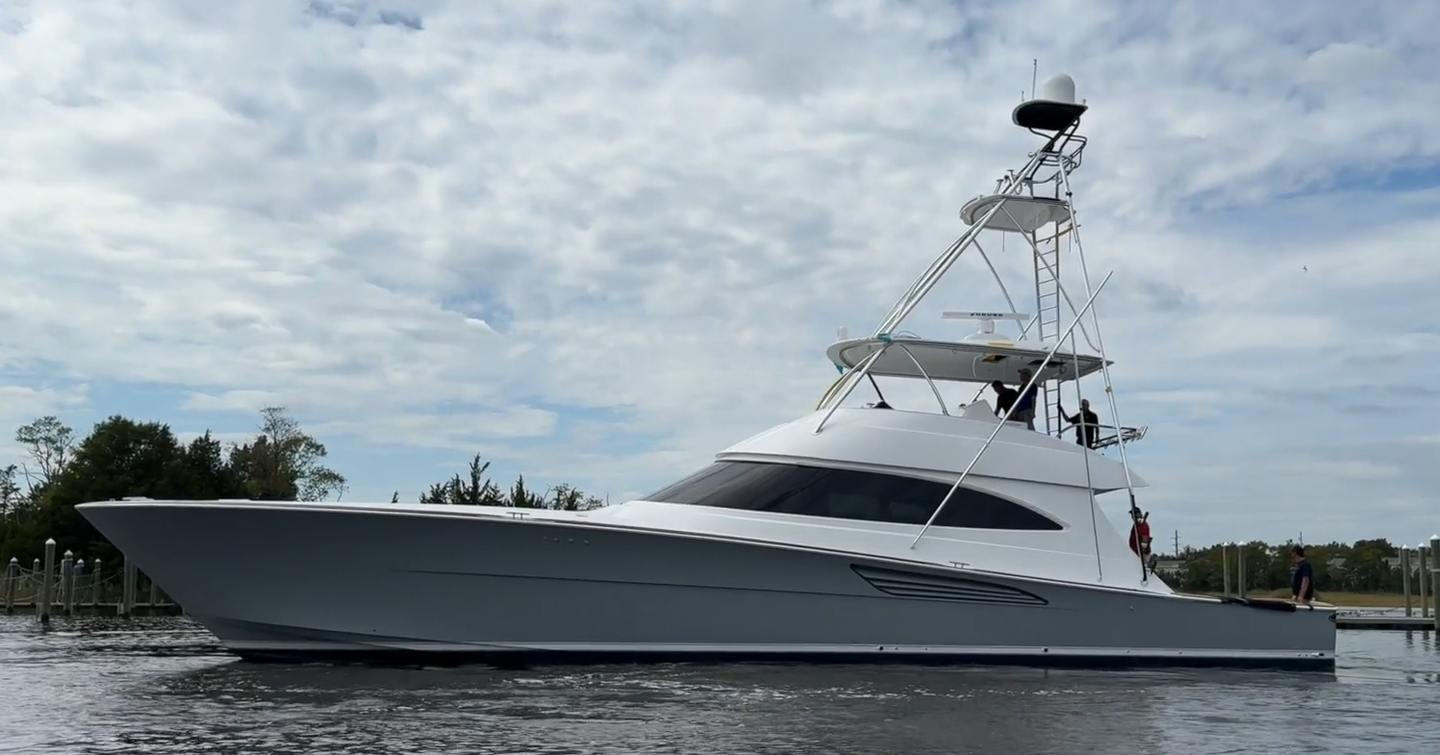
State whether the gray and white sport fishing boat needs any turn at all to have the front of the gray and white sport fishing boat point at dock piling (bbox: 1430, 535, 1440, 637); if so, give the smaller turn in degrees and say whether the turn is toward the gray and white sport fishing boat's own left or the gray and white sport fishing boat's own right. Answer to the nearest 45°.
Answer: approximately 135° to the gray and white sport fishing boat's own right

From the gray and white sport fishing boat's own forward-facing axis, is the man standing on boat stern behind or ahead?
behind

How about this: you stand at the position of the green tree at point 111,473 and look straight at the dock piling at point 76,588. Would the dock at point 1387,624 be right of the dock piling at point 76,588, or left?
left

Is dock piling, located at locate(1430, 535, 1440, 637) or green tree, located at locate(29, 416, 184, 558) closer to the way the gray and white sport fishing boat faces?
the green tree

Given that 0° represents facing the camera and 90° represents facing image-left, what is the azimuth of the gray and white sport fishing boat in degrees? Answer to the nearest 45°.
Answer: approximately 90°

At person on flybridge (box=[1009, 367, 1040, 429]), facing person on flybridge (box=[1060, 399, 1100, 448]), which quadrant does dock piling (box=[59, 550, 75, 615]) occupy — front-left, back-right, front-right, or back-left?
back-left

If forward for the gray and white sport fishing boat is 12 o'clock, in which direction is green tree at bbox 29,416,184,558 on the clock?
The green tree is roughly at 2 o'clock from the gray and white sport fishing boat.

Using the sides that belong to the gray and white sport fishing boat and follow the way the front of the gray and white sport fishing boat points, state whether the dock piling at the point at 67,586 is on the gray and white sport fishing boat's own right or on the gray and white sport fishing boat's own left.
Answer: on the gray and white sport fishing boat's own right
